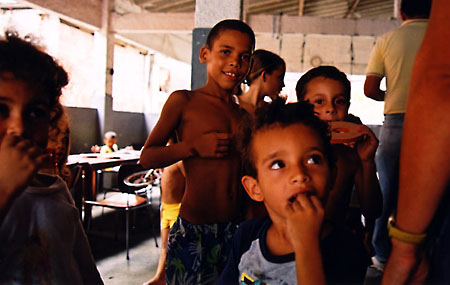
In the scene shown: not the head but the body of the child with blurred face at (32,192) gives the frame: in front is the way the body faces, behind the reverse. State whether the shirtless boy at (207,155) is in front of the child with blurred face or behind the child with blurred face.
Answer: behind

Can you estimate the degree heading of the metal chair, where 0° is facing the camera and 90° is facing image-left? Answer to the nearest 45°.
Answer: approximately 45°

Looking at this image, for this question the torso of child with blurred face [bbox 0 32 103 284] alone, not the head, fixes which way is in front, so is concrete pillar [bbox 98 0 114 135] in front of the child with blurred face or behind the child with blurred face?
behind

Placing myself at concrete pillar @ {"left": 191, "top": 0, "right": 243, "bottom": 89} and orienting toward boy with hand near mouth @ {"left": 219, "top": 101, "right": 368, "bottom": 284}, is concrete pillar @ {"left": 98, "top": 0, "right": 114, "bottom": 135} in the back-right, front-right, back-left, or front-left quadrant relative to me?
back-right

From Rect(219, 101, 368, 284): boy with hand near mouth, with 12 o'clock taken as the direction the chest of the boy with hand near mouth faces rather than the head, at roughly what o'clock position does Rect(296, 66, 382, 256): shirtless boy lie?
The shirtless boy is roughly at 7 o'clock from the boy with hand near mouth.
